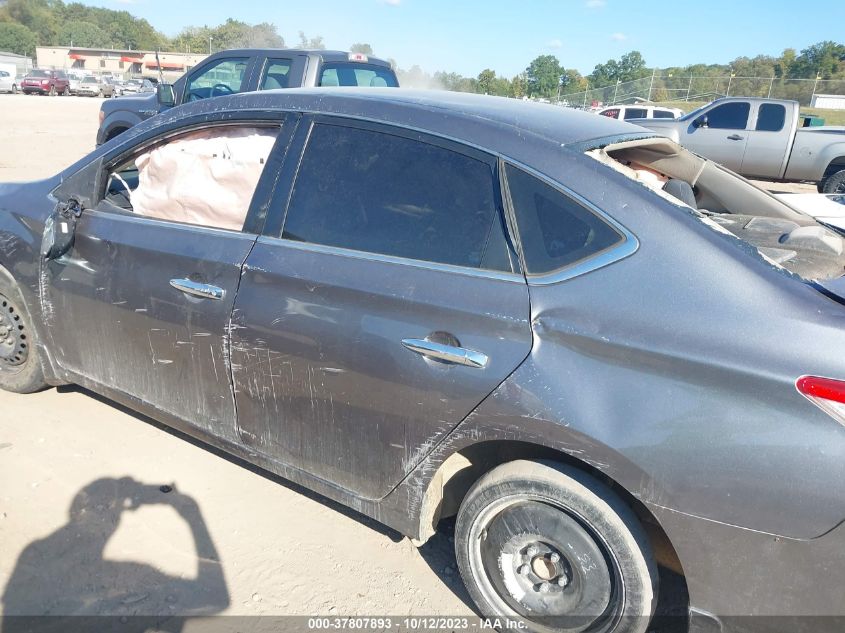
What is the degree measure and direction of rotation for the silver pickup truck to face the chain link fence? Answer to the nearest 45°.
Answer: approximately 90° to its right

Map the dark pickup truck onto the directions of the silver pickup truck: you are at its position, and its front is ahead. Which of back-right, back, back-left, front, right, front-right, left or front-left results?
front-left

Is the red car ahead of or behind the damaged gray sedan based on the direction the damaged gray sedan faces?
ahead

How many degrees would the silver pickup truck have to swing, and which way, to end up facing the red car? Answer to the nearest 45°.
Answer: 0° — it already faces it

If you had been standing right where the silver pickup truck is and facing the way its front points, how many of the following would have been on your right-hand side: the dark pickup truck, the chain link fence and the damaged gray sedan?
1

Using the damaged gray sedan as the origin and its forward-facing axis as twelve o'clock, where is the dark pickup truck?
The dark pickup truck is roughly at 1 o'clock from the damaged gray sedan.

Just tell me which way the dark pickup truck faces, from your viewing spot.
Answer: facing away from the viewer and to the left of the viewer

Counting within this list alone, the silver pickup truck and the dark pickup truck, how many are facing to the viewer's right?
0

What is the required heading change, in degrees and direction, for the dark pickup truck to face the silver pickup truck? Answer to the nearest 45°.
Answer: approximately 135° to its right

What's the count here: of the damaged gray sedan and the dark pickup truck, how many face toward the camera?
0

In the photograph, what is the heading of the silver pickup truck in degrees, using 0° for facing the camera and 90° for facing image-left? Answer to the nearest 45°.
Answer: approximately 90°

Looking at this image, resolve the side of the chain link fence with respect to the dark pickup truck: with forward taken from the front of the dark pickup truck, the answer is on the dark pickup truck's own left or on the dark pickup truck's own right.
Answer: on the dark pickup truck's own right

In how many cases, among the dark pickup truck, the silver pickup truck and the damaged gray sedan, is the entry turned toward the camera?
0

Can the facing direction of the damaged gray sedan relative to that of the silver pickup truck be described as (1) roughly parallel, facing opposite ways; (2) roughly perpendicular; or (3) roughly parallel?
roughly parallel

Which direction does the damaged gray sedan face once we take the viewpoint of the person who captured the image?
facing away from the viewer and to the left of the viewer

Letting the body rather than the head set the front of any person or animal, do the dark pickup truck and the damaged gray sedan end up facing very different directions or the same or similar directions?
same or similar directions

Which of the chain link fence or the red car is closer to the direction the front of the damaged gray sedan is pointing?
the red car

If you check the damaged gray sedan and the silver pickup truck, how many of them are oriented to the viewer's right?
0

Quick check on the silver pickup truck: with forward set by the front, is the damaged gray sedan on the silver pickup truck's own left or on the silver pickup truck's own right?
on the silver pickup truck's own left
